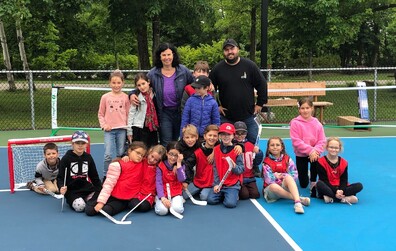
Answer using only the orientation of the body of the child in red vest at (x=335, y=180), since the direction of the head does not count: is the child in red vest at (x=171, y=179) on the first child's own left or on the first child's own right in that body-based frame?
on the first child's own right

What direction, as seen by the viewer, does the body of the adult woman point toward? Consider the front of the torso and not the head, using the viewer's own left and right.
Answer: facing the viewer

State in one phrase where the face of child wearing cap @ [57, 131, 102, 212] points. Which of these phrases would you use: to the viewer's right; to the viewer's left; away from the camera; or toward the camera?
toward the camera

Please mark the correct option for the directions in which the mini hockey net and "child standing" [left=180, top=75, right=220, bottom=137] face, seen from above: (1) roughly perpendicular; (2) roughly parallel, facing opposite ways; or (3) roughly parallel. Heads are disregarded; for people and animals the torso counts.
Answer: roughly parallel

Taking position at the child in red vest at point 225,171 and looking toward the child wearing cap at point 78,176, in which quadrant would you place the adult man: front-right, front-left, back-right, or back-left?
back-right

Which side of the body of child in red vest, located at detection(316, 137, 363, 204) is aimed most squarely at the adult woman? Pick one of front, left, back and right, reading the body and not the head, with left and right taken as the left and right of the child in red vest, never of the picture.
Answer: right

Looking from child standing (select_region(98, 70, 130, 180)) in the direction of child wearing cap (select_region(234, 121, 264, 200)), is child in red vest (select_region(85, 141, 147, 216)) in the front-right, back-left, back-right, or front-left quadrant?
front-right

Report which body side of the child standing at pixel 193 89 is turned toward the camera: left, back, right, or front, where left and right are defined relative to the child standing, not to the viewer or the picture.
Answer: front

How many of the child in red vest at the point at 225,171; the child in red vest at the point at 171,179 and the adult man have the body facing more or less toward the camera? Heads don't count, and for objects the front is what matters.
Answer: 3

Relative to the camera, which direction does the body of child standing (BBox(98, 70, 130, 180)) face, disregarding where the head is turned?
toward the camera

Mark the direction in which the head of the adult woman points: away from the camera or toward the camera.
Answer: toward the camera

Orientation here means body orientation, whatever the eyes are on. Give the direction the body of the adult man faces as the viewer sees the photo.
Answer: toward the camera

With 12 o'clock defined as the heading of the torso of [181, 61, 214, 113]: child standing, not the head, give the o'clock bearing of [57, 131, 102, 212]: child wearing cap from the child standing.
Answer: The child wearing cap is roughly at 2 o'clock from the child standing.

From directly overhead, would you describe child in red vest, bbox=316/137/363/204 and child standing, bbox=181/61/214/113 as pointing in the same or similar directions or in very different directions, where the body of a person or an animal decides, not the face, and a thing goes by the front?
same or similar directions
